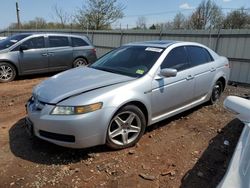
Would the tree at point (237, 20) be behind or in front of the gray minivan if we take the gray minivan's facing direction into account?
behind

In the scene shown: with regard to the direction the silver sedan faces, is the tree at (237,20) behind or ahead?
behind

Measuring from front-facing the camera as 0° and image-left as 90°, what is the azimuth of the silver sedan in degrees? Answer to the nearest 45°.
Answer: approximately 45°

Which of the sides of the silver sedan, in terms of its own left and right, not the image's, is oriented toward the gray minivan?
right

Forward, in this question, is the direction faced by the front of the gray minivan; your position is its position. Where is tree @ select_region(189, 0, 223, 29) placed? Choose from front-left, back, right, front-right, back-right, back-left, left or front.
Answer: back

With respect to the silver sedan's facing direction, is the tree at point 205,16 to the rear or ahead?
to the rear

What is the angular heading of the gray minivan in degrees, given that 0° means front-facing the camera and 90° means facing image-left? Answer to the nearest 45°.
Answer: approximately 45°
